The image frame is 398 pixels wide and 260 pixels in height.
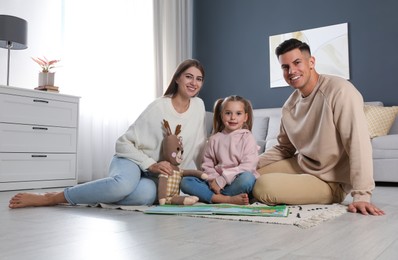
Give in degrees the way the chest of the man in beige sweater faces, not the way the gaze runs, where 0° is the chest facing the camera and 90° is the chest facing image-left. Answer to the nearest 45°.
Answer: approximately 45°

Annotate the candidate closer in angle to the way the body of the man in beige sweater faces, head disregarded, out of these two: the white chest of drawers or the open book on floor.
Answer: the open book on floor

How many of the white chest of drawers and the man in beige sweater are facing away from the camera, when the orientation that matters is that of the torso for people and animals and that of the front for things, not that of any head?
0

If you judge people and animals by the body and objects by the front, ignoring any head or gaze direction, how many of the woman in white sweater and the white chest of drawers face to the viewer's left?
0

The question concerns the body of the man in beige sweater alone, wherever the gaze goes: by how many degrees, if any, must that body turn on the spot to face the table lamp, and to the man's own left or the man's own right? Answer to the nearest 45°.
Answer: approximately 45° to the man's own right

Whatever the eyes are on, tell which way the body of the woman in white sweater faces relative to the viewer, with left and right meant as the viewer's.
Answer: facing the viewer and to the right of the viewer

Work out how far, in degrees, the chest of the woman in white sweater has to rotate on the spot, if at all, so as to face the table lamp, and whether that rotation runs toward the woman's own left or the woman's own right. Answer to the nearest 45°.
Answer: approximately 180°

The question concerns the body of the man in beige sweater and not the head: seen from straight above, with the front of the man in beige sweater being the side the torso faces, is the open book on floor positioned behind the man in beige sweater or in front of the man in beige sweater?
in front
